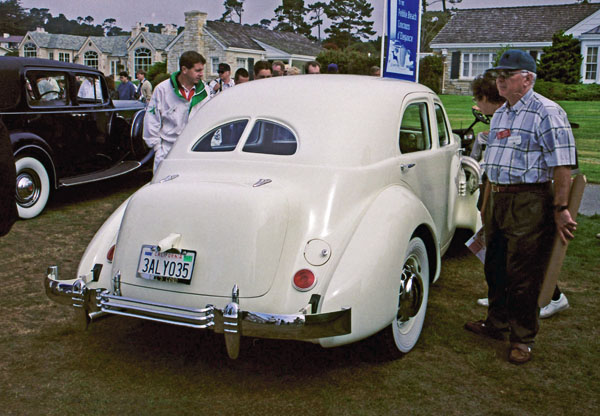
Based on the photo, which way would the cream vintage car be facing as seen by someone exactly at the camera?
facing away from the viewer and to the right of the viewer

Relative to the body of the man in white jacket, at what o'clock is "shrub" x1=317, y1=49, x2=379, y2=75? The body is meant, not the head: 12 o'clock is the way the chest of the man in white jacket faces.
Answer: The shrub is roughly at 8 o'clock from the man in white jacket.

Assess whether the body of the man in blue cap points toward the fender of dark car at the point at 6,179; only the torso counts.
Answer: yes

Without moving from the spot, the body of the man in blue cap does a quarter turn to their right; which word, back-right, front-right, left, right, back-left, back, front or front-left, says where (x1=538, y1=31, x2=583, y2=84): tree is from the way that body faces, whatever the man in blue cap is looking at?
front-right
